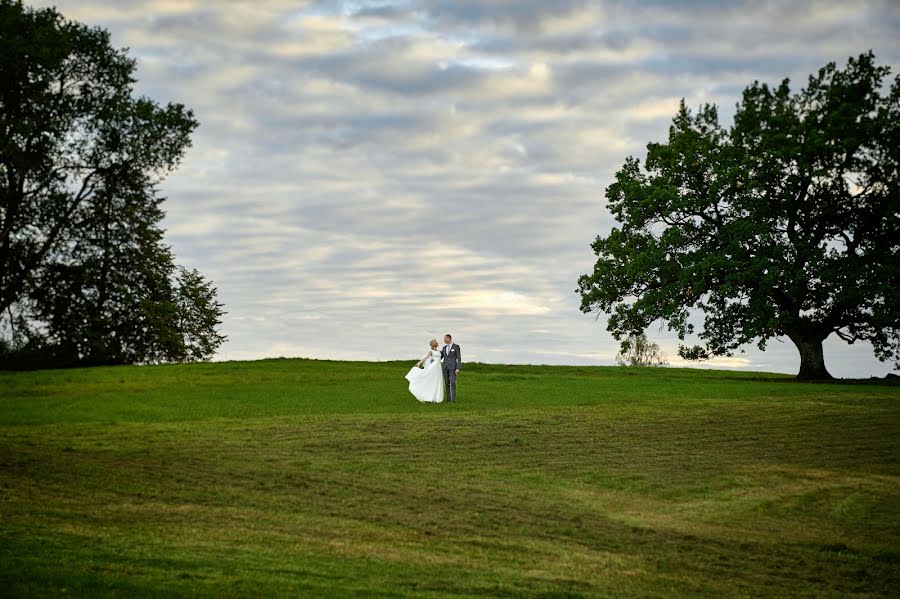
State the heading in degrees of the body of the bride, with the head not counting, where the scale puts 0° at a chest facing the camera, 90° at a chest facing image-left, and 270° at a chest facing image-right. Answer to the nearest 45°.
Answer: approximately 315°

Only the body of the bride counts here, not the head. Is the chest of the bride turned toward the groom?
yes
